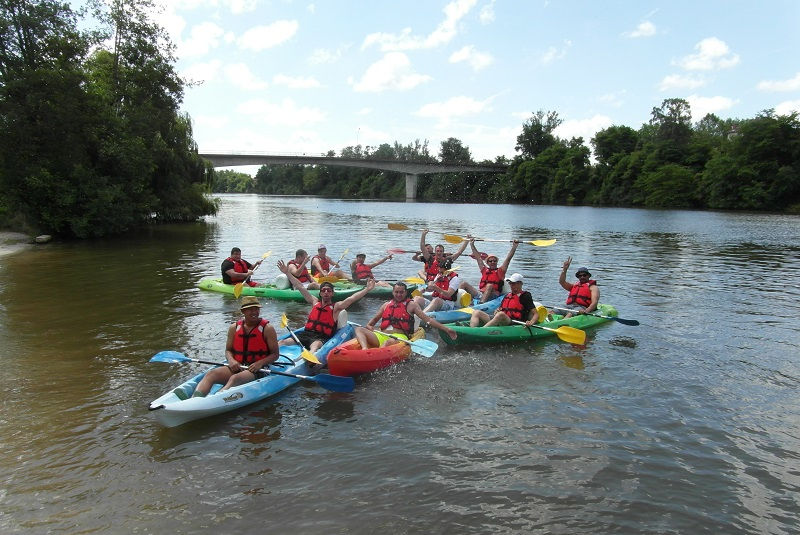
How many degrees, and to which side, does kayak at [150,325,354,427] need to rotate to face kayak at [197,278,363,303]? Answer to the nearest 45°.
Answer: approximately 135° to its right

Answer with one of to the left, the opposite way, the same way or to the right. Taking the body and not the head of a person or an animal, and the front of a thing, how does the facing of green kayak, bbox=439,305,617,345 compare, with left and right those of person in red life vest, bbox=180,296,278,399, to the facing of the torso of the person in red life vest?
to the right

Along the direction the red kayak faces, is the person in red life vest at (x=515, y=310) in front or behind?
behind

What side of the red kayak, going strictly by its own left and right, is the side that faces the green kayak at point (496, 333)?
back

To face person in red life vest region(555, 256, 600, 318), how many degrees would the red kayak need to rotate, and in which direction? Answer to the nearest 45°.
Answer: approximately 180°

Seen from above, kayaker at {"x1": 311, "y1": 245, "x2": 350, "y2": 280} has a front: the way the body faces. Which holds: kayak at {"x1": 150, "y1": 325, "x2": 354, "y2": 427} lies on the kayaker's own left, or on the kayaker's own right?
on the kayaker's own right

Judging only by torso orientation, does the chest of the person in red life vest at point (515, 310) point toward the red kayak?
yes
